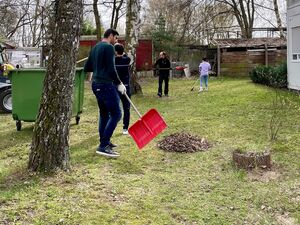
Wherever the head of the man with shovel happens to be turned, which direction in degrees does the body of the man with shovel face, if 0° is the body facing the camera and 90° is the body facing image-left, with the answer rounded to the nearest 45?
approximately 225°

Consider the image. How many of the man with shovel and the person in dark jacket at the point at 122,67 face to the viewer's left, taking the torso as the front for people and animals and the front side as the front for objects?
0

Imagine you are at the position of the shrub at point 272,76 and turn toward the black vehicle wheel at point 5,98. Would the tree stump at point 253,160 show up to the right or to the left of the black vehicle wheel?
left

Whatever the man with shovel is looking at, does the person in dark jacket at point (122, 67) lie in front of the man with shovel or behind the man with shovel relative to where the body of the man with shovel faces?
in front
